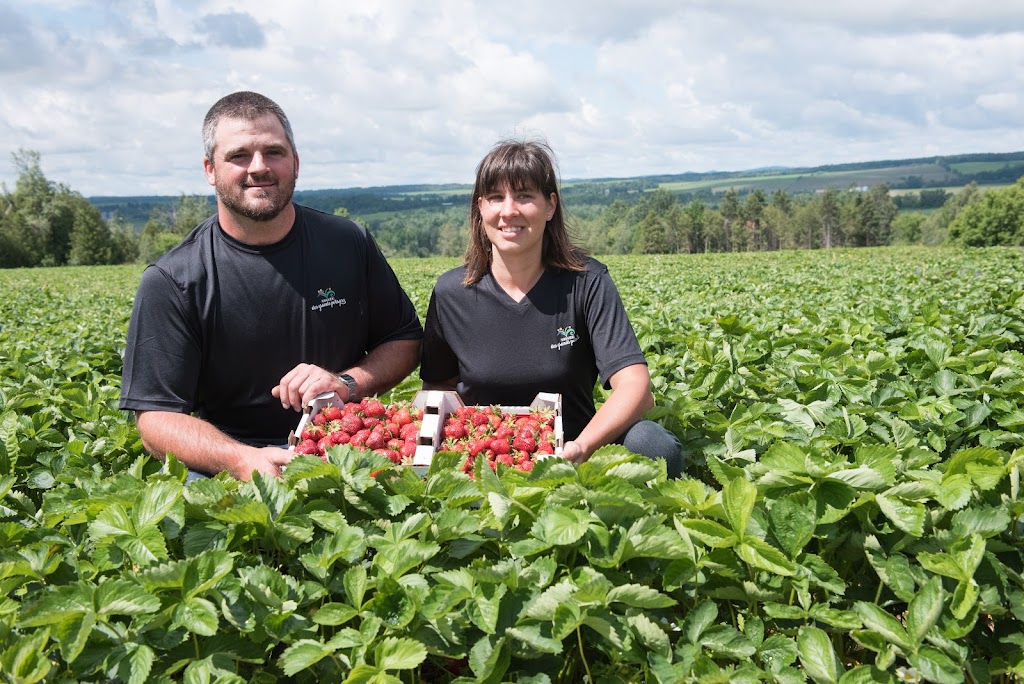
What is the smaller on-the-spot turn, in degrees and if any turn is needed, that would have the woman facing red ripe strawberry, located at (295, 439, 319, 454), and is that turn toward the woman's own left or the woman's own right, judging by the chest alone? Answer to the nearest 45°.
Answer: approximately 45° to the woman's own right

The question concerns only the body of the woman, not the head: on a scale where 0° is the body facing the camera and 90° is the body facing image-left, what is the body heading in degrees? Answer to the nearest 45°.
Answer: approximately 0°

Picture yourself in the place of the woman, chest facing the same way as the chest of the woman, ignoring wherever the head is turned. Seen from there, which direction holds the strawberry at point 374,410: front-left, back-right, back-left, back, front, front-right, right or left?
front-right

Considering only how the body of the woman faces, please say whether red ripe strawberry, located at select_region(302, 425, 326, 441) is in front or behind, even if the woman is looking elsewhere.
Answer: in front

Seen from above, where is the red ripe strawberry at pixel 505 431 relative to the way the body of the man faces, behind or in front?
in front

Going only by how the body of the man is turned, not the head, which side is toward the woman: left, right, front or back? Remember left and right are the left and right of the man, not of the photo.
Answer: left

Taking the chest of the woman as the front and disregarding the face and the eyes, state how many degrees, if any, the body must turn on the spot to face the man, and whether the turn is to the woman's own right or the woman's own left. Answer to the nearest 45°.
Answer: approximately 90° to the woman's own right

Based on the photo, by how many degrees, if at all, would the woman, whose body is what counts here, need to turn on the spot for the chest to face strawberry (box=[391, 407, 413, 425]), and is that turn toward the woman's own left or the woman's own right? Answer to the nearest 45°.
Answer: approximately 45° to the woman's own right

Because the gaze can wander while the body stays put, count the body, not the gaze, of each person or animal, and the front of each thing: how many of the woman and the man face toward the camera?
2

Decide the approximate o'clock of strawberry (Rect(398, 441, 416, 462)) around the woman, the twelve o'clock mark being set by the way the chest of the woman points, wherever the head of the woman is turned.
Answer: The strawberry is roughly at 1 o'clock from the woman.

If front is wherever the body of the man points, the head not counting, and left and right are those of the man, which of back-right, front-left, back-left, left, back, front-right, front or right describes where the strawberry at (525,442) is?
front-left
